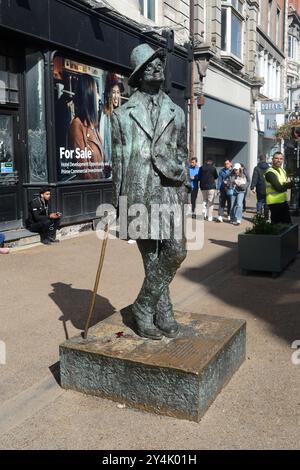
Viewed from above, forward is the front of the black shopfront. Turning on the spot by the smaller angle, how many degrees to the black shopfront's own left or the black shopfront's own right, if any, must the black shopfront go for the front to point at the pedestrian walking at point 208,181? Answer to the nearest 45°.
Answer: approximately 90° to the black shopfront's own left

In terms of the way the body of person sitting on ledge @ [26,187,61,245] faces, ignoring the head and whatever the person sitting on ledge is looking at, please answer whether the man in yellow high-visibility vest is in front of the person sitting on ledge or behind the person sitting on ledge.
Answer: in front

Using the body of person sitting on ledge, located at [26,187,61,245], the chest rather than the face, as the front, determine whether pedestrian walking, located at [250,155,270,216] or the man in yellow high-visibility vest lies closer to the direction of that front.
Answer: the man in yellow high-visibility vest

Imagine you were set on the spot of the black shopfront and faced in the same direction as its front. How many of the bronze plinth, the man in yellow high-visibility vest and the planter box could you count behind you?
0

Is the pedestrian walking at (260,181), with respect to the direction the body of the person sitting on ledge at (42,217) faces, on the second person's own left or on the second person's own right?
on the second person's own left

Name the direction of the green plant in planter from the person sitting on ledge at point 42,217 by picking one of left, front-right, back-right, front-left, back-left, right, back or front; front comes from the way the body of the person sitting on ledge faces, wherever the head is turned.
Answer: front

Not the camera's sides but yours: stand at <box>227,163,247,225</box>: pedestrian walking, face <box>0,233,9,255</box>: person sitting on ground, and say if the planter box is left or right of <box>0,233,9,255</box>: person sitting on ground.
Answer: left

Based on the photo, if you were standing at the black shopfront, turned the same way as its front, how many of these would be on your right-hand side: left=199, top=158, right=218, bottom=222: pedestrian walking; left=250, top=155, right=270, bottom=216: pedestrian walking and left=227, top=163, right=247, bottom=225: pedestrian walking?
0

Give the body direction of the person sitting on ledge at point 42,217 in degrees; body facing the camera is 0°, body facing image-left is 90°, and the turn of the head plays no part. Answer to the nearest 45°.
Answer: approximately 315°

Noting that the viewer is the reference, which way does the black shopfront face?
facing the viewer and to the right of the viewer
